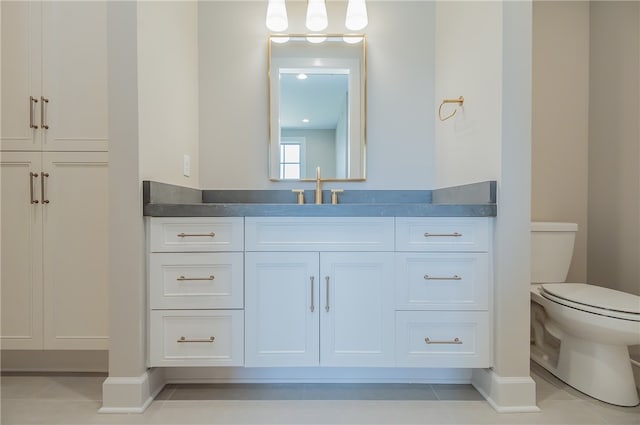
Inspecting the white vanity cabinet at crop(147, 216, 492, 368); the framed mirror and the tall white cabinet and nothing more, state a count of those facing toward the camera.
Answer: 3

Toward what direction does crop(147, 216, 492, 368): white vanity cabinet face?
toward the camera

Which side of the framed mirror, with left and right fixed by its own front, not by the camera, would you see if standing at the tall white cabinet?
right

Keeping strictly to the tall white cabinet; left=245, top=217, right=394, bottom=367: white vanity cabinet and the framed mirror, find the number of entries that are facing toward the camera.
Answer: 3
